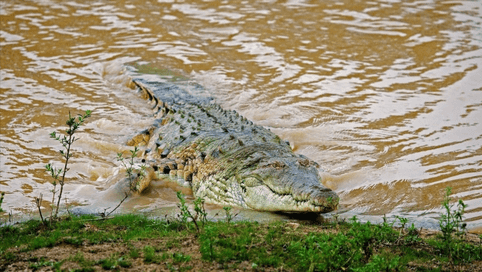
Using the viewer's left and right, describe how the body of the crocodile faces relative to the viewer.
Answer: facing the viewer and to the right of the viewer

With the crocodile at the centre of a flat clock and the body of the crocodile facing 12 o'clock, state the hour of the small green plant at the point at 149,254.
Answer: The small green plant is roughly at 2 o'clock from the crocodile.

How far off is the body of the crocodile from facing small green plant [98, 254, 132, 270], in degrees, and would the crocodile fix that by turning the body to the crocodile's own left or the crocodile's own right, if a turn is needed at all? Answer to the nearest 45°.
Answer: approximately 45° to the crocodile's own right

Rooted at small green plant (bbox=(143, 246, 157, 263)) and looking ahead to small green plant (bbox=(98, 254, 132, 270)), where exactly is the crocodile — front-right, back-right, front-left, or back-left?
back-right
